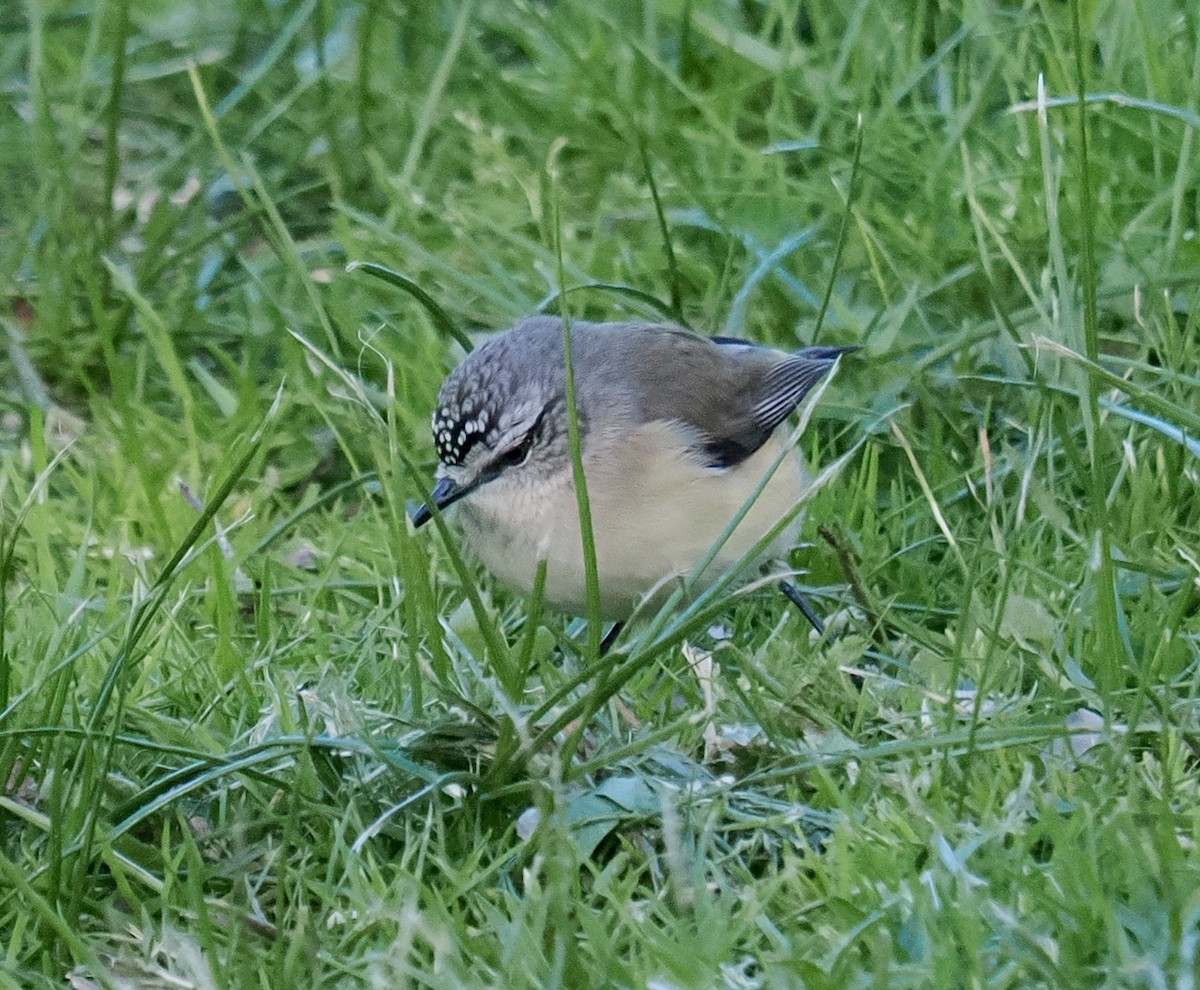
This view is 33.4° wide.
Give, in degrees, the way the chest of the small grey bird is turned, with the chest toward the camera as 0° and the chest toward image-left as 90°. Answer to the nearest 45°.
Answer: approximately 45°
